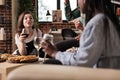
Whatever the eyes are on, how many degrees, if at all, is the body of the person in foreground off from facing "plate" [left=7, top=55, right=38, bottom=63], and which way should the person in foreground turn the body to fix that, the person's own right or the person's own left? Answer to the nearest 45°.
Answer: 0° — they already face it

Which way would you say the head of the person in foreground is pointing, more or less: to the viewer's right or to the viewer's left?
to the viewer's left

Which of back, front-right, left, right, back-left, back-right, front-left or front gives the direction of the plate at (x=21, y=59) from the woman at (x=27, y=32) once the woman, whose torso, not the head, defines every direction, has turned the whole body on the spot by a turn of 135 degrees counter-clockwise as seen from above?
back-right

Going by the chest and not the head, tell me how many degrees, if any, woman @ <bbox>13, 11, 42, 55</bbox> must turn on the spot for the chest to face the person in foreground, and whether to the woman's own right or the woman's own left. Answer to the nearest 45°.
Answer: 0° — they already face them

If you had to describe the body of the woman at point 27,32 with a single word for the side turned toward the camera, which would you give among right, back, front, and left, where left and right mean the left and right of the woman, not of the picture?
front

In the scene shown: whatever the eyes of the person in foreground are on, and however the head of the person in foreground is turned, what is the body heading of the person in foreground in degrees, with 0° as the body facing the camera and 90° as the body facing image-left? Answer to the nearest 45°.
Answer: approximately 135°
